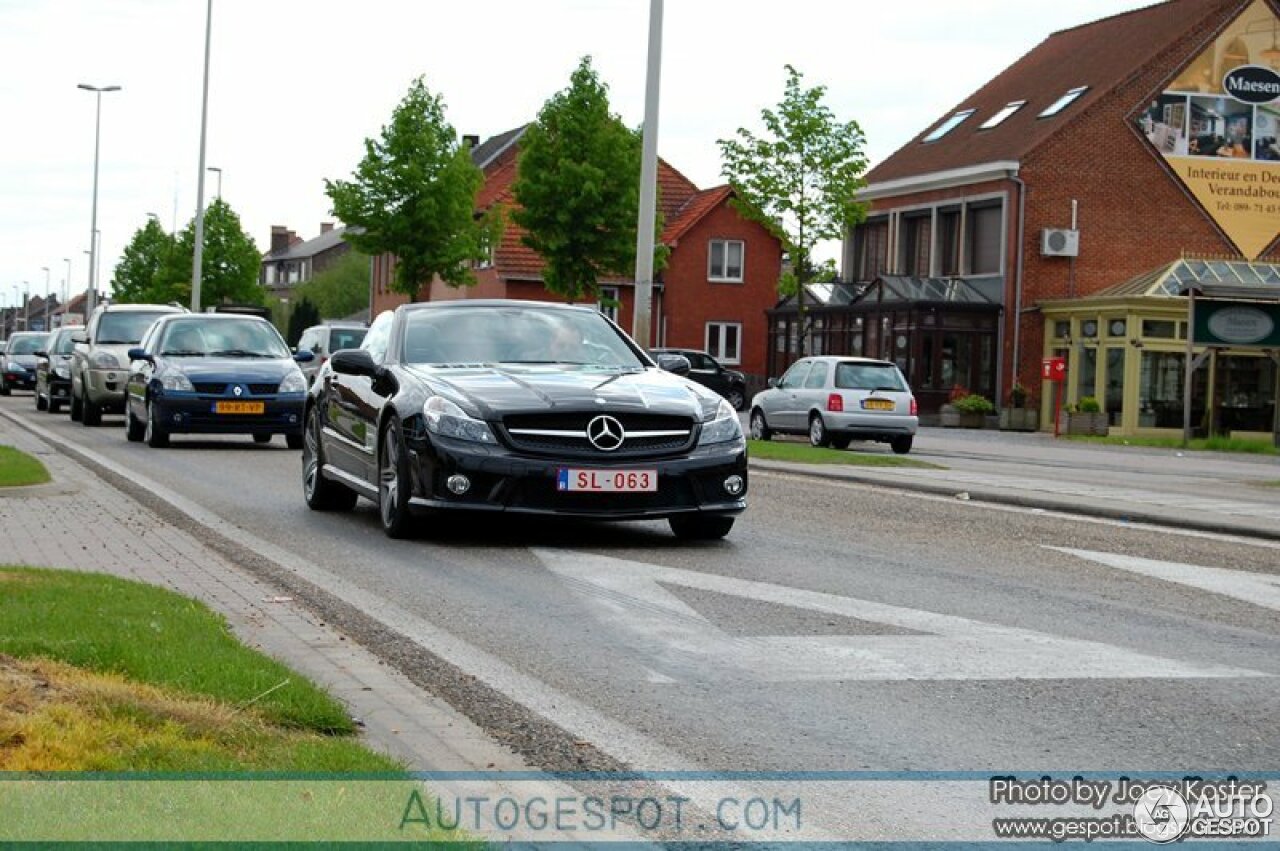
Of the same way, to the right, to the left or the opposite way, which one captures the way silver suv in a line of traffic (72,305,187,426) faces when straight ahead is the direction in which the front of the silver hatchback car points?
the opposite way

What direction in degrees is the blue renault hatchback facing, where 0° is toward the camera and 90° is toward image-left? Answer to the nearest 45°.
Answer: approximately 0°

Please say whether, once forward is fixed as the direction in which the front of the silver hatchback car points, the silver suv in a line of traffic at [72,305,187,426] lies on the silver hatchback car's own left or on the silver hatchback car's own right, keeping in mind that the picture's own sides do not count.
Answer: on the silver hatchback car's own left

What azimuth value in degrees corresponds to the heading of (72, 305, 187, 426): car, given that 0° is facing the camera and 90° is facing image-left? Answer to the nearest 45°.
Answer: approximately 315°

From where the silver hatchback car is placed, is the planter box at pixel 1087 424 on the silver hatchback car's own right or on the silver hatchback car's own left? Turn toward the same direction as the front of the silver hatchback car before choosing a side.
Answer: on the silver hatchback car's own right

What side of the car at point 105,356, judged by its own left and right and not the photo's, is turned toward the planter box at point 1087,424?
left

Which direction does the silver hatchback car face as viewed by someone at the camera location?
facing away from the viewer and to the left of the viewer

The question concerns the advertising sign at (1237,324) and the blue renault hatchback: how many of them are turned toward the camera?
2

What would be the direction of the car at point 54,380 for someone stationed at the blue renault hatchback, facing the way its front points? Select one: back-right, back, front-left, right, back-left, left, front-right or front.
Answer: back

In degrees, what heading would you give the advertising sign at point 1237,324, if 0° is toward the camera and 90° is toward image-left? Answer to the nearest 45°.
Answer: approximately 0°

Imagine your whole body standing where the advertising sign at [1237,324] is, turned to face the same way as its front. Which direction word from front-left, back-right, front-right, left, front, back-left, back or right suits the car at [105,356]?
front-right

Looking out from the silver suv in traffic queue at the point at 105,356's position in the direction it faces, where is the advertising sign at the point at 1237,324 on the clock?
The advertising sign is roughly at 10 o'clock from the silver suv in traffic queue.

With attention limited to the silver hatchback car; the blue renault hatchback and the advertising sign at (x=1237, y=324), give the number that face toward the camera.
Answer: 2

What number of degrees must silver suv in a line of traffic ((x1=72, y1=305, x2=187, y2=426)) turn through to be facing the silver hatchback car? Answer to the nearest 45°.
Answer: approximately 45° to its left
